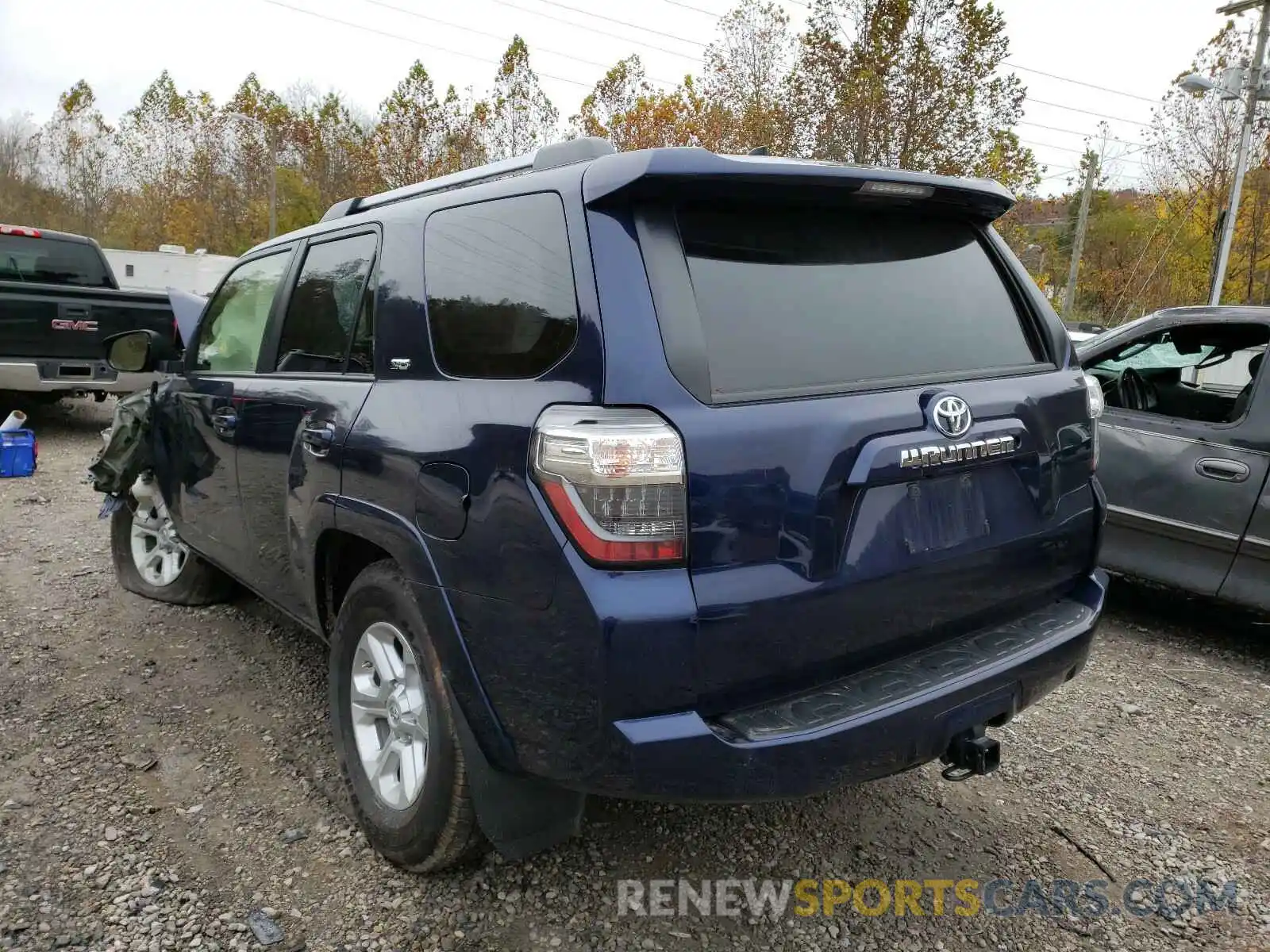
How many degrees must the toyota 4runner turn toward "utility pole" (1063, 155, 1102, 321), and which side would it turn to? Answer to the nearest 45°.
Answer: approximately 90° to its right

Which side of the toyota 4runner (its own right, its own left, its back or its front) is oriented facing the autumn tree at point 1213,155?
right

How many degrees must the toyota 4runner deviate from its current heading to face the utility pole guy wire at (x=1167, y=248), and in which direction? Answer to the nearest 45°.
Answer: approximately 90° to its right

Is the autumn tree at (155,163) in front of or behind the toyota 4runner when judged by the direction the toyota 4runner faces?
in front

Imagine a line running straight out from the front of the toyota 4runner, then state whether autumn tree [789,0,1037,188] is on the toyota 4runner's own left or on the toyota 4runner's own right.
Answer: on the toyota 4runner's own right

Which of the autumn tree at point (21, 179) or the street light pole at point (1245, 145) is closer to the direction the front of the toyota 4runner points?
the autumn tree

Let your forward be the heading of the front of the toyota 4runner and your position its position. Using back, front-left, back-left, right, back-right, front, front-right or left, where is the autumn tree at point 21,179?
front

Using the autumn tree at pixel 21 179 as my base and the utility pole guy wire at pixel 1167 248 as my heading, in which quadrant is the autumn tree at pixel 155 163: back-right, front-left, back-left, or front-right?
front-left

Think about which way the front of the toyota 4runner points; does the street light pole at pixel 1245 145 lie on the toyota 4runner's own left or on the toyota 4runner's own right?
on the toyota 4runner's own right

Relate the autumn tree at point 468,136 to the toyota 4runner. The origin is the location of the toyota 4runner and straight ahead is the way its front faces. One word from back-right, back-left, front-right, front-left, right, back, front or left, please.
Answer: front-right

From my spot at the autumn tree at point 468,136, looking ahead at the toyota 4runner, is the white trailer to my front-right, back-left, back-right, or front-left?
front-right

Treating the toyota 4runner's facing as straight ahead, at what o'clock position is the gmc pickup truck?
The gmc pickup truck is roughly at 12 o'clock from the toyota 4runner.

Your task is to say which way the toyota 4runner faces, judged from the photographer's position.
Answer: facing away from the viewer and to the left of the viewer

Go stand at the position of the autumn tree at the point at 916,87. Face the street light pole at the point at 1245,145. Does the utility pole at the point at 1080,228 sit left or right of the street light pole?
left

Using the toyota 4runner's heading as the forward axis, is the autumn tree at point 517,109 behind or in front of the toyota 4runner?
in front
